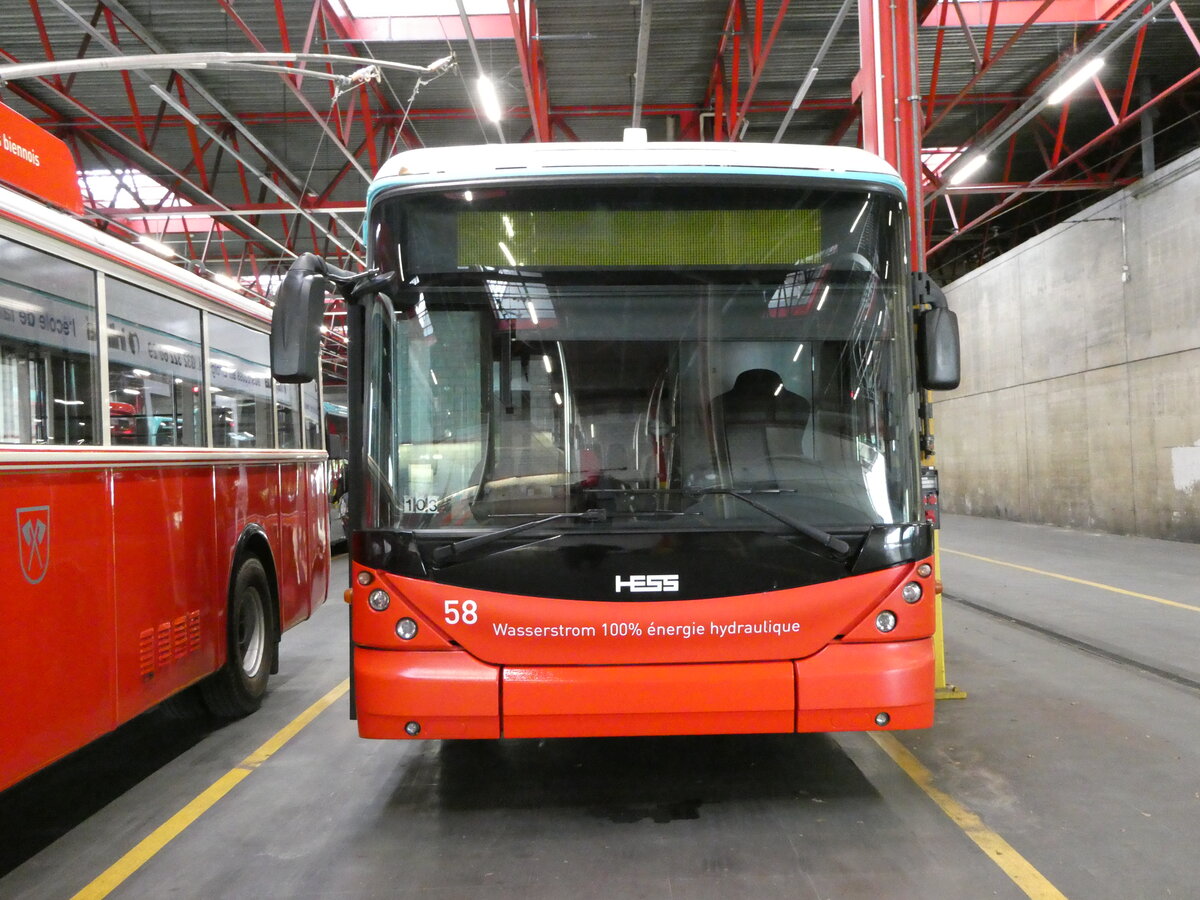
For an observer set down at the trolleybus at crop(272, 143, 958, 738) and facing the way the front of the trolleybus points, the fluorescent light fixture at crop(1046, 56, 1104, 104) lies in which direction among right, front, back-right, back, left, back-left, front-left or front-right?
back-left

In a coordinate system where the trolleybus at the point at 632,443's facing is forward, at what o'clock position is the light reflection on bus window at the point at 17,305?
The light reflection on bus window is roughly at 3 o'clock from the trolleybus.

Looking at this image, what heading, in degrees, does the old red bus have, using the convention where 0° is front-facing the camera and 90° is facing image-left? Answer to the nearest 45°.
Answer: approximately 45°

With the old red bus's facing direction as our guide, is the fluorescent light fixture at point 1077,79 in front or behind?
behind

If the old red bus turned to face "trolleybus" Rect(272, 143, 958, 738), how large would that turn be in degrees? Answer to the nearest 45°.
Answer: approximately 90° to its left

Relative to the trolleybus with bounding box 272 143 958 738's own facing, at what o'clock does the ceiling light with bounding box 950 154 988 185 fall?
The ceiling light is roughly at 7 o'clock from the trolleybus.

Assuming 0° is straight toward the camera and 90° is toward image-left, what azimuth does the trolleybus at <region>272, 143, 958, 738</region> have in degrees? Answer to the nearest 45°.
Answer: approximately 0°

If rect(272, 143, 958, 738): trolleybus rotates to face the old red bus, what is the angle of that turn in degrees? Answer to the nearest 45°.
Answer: approximately 90° to its right

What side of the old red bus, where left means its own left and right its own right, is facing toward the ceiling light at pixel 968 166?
back
